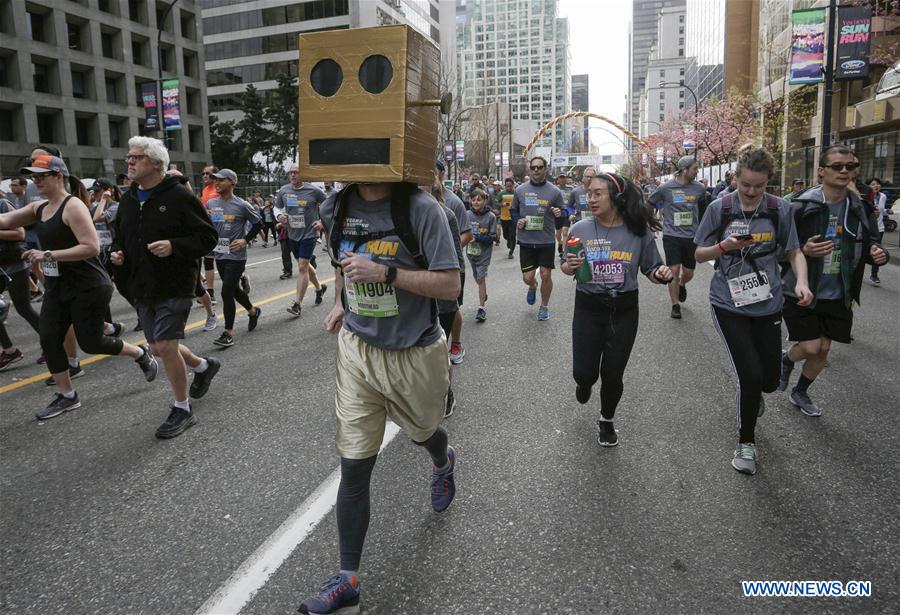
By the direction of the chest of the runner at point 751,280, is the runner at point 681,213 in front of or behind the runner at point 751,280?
behind

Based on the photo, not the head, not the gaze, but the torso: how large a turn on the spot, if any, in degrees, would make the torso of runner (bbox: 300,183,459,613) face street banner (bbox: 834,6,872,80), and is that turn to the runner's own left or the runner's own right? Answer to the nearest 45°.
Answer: approximately 180°

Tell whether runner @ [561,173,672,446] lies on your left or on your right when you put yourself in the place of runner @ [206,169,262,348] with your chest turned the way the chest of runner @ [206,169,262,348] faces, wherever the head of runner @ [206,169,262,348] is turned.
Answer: on your left

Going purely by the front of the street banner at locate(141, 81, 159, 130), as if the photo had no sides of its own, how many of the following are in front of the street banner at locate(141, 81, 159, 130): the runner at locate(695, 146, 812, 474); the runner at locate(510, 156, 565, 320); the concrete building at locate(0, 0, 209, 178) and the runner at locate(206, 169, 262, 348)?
3

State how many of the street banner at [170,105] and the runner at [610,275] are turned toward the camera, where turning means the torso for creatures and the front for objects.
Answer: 2

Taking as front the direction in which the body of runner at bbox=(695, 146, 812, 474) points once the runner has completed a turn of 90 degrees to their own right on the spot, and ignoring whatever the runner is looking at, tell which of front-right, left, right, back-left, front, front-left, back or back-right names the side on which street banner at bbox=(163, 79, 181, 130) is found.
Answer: front-right

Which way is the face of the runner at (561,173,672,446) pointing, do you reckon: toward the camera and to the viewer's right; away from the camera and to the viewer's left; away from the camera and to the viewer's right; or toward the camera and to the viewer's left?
toward the camera and to the viewer's left

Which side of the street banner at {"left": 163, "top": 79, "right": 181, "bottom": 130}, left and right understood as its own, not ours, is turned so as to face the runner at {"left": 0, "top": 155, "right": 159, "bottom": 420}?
front

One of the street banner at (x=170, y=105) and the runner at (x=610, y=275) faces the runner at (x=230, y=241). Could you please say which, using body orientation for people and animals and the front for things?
the street banner
